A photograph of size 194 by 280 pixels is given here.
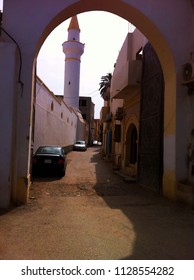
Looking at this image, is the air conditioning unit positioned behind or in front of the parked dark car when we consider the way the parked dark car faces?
behind

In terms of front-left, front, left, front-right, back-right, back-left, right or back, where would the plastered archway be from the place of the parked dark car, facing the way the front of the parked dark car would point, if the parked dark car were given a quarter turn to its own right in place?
right

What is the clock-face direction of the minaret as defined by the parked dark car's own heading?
The minaret is roughly at 12 o'clock from the parked dark car.

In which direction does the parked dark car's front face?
away from the camera
